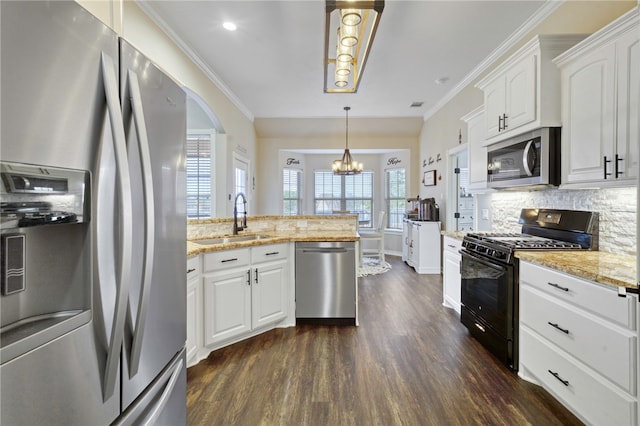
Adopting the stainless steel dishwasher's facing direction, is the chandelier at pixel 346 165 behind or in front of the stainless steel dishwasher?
behind

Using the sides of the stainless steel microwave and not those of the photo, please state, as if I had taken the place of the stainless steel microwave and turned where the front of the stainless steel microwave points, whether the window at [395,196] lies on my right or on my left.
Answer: on my right

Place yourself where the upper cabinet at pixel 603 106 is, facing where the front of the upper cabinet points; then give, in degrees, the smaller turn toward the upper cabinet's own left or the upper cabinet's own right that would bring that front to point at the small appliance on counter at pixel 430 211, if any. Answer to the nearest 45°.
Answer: approximately 90° to the upper cabinet's own right

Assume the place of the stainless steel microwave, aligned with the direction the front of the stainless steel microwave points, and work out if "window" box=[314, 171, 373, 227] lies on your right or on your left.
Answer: on your right

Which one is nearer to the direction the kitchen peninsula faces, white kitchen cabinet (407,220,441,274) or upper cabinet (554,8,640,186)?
the upper cabinet

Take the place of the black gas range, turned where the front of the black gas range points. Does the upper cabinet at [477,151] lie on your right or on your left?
on your right

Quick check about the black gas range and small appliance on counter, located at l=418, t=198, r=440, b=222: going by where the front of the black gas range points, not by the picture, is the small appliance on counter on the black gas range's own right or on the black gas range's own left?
on the black gas range's own right

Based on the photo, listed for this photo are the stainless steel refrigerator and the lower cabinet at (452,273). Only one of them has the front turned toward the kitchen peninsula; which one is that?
the lower cabinet

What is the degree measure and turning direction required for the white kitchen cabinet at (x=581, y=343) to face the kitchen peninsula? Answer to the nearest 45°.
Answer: approximately 45° to its right

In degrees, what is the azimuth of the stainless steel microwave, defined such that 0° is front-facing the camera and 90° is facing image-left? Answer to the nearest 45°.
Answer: approximately 45°

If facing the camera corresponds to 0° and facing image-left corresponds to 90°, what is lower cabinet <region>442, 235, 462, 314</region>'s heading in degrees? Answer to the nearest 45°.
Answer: approximately 45°

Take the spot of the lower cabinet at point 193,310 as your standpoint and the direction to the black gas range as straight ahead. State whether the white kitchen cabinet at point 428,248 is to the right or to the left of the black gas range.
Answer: left
